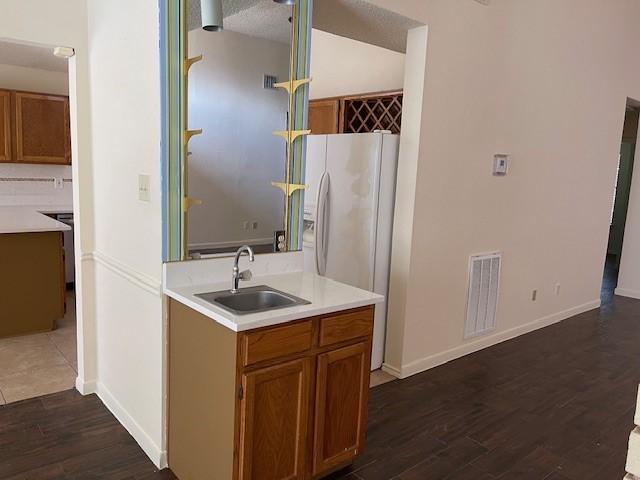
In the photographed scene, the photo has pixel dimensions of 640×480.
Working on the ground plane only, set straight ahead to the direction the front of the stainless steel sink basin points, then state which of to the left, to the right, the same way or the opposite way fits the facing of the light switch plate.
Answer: to the right

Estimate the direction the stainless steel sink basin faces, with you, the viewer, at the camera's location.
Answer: facing the viewer and to the right of the viewer

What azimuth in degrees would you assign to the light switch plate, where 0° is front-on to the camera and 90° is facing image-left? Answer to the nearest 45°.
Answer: approximately 45°

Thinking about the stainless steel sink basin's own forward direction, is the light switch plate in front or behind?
behind

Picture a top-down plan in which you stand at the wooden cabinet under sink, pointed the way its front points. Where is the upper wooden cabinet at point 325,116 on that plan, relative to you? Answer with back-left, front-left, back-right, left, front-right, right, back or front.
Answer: back-left

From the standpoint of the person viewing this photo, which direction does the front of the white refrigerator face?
facing the viewer and to the left of the viewer
